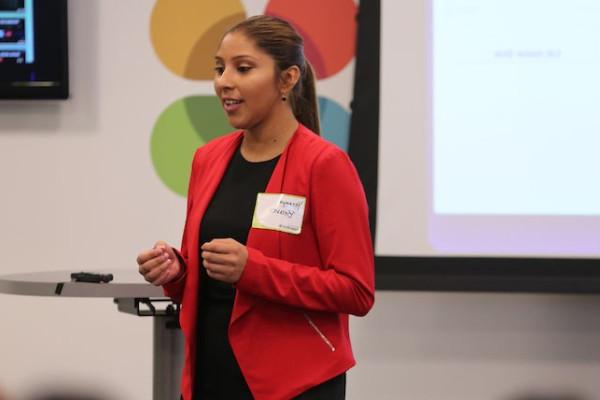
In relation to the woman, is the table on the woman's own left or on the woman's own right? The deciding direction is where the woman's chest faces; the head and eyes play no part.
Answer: on the woman's own right

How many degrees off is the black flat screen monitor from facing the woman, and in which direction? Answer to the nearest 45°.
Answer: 0° — it already faces them

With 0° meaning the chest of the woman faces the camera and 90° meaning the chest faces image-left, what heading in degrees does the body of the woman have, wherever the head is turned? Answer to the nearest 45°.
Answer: approximately 45°

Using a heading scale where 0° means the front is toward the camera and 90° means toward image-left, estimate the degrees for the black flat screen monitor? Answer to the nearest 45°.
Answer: approximately 0°
